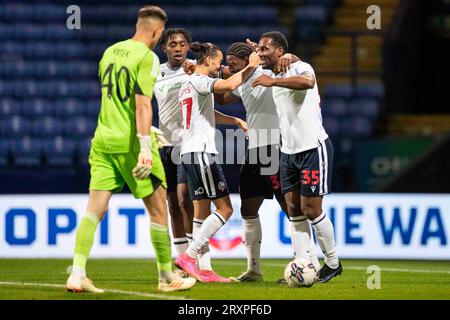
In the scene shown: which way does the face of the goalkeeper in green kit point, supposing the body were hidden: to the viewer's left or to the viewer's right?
to the viewer's right

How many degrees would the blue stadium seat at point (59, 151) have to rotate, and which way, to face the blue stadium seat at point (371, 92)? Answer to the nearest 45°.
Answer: approximately 90° to its left

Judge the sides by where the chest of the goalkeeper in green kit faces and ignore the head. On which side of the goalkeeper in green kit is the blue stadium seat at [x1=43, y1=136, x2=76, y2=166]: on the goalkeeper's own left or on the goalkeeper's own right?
on the goalkeeper's own left

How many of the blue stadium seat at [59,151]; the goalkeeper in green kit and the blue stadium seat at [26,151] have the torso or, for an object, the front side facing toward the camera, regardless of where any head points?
2

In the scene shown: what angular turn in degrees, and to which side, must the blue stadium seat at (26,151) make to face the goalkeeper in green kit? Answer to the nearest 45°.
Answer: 0° — it already faces them

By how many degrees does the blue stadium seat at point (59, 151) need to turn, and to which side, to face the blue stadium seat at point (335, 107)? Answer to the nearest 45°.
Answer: approximately 90° to its left

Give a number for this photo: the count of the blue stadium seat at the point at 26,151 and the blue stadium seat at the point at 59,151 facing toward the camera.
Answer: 2

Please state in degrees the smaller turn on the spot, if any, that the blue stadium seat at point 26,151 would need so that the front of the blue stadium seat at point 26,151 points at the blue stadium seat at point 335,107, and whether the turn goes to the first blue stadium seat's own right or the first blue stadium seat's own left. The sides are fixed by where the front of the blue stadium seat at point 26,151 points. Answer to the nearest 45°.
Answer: approximately 90° to the first blue stadium seat's own left

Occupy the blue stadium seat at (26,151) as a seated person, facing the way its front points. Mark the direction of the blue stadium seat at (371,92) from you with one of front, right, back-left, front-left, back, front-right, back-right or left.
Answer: left

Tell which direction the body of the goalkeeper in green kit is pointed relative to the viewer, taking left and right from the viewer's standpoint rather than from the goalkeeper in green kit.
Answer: facing away from the viewer and to the right of the viewer

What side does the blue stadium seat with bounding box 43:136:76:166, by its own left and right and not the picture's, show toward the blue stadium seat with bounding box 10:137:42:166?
right
